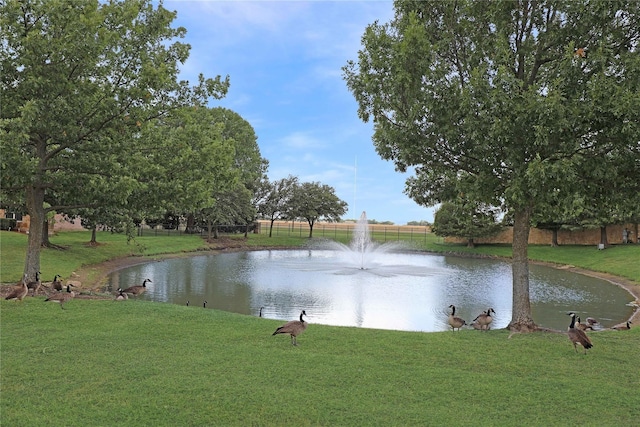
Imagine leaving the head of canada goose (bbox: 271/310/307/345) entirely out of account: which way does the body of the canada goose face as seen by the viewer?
to the viewer's right

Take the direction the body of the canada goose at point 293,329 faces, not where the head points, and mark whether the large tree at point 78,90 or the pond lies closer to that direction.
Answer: the pond

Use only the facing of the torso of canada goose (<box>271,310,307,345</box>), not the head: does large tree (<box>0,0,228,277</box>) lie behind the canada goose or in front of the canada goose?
behind
